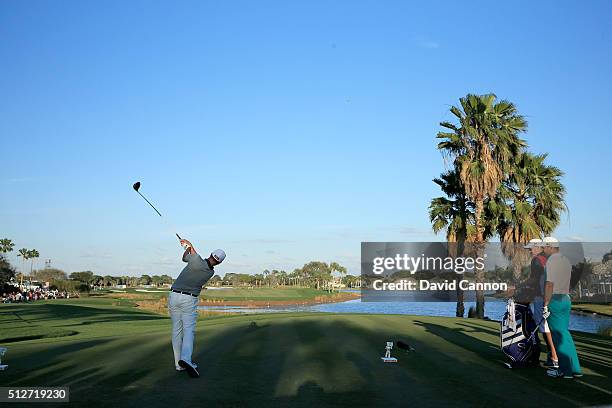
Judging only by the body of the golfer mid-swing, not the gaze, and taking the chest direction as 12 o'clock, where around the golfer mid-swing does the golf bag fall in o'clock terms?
The golf bag is roughly at 3 o'clock from the golfer mid-swing.

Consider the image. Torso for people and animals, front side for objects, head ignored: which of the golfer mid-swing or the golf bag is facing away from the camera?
the golfer mid-swing

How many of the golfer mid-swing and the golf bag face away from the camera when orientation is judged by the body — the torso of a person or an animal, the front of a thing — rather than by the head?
1

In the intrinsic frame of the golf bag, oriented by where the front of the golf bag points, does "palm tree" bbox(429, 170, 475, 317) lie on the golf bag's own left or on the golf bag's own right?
on the golf bag's own right

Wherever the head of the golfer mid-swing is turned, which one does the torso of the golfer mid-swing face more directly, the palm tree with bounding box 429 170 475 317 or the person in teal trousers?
the palm tree

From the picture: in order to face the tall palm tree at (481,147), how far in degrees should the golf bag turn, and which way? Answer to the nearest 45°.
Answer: approximately 135° to its right

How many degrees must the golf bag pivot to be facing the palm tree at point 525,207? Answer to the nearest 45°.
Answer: approximately 135° to its right

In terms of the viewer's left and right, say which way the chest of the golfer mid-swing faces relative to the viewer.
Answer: facing away from the viewer

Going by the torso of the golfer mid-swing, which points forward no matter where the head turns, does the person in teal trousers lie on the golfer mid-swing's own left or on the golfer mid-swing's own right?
on the golfer mid-swing's own right

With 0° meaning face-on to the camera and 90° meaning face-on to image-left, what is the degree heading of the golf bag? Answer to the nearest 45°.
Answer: approximately 45°

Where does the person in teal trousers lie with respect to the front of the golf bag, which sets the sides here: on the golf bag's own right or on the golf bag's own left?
on the golf bag's own left

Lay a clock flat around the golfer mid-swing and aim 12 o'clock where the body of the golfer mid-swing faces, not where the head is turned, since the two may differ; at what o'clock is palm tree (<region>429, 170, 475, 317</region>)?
The palm tree is roughly at 1 o'clock from the golfer mid-swing.

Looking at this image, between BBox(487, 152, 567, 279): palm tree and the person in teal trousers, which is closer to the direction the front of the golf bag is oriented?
the person in teal trousers
